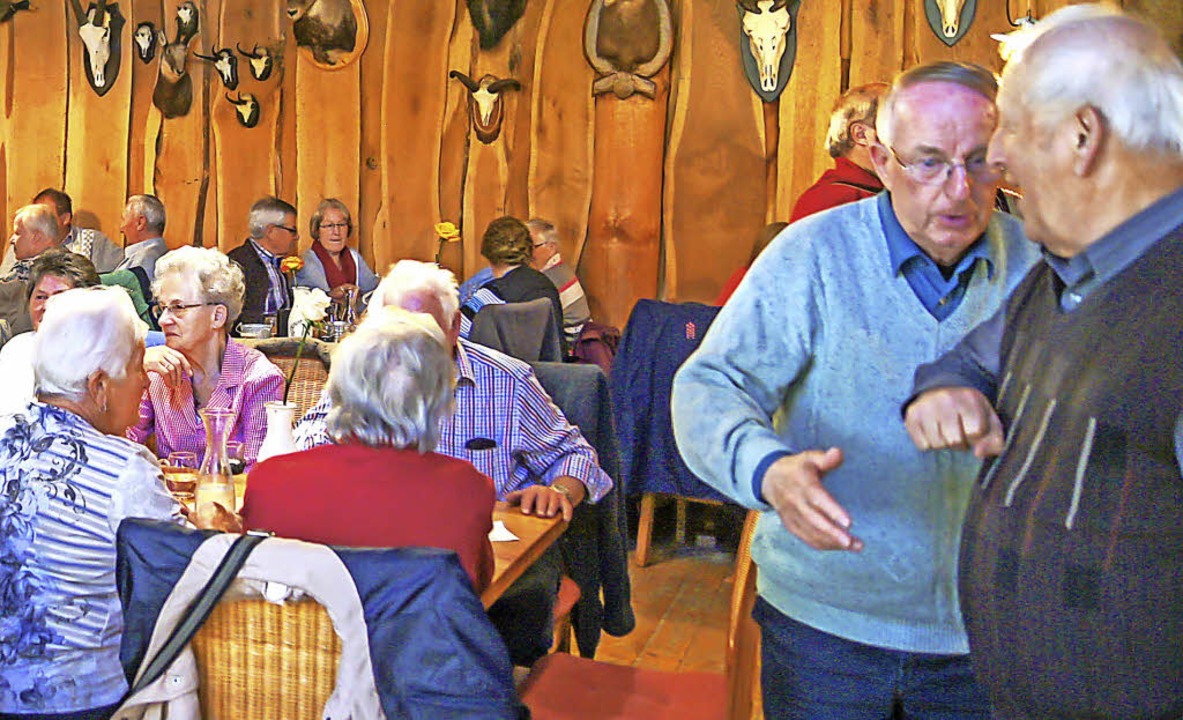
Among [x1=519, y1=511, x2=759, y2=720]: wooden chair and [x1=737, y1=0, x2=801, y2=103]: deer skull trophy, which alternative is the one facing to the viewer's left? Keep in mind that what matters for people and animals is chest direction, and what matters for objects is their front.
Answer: the wooden chair

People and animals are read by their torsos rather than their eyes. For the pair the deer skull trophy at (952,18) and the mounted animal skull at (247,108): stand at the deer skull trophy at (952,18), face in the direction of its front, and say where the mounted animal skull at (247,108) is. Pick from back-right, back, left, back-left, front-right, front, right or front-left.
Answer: right

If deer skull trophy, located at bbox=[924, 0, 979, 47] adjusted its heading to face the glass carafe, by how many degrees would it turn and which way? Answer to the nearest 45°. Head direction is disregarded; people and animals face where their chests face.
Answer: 0° — it already faces it

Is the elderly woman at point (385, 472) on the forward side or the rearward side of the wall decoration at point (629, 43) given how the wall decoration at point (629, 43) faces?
on the forward side

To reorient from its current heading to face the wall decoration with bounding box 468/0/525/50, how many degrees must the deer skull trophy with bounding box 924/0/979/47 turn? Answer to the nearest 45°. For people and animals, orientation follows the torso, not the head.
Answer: approximately 90° to its right

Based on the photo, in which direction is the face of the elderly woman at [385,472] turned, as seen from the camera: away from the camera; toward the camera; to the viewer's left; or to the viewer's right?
away from the camera

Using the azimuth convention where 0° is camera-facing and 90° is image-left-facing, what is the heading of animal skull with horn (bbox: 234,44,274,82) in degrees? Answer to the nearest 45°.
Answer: approximately 0°

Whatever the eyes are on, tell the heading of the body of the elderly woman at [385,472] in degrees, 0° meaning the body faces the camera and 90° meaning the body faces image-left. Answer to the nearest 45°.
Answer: approximately 180°

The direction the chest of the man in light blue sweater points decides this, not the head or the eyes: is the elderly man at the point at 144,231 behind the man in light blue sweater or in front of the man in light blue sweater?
behind

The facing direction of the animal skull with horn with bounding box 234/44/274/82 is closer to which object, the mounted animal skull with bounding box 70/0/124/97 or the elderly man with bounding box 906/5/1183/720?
the elderly man

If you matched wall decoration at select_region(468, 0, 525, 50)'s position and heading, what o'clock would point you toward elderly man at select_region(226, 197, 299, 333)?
The elderly man is roughly at 2 o'clock from the wall decoration.
